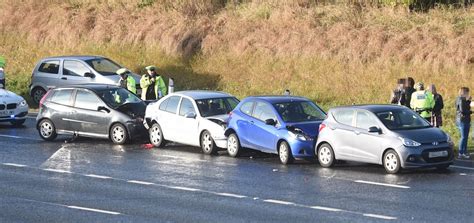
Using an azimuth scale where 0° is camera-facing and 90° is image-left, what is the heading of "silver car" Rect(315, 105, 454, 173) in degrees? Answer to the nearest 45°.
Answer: approximately 315°

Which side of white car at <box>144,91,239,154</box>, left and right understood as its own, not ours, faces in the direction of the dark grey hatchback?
back

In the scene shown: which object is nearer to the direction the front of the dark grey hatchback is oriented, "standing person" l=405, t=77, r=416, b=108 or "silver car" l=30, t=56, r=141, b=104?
the standing person

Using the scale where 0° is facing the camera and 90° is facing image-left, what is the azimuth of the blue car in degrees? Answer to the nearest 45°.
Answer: approximately 315°

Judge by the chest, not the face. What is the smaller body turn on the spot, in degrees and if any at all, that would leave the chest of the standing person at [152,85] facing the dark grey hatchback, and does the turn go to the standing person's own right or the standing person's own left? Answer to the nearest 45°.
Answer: approximately 45° to the standing person's own right

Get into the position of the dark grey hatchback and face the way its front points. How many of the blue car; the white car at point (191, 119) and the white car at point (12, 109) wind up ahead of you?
2
